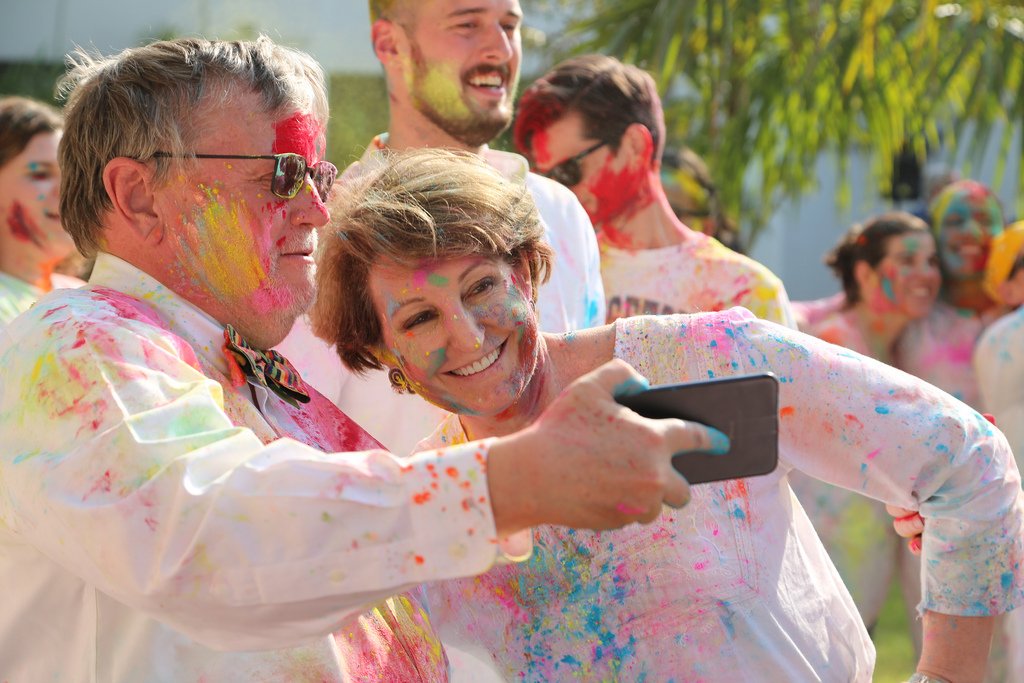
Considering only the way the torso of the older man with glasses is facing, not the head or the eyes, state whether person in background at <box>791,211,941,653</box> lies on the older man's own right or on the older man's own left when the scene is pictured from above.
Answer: on the older man's own left

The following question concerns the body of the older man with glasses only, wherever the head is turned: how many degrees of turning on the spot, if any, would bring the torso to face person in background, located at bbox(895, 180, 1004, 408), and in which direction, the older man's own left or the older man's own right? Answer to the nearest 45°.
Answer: approximately 45° to the older man's own left

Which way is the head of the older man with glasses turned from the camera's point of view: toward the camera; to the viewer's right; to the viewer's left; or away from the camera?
to the viewer's right

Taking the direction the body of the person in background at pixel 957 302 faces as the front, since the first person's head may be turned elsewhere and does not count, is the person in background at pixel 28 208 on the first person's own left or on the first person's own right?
on the first person's own right

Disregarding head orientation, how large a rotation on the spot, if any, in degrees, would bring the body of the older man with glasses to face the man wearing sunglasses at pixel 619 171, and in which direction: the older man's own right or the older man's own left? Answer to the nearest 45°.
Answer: approximately 45° to the older man's own left

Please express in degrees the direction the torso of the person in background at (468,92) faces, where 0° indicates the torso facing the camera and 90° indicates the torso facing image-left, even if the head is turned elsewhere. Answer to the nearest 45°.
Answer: approximately 315°

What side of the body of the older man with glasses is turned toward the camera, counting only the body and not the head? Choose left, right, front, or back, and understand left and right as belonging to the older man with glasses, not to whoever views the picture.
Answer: right

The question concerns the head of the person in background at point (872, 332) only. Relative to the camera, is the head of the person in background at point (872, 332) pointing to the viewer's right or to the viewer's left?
to the viewer's right

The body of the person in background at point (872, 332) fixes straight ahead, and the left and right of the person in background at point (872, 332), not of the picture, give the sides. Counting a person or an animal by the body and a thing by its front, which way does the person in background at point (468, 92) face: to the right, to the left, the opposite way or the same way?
the same way

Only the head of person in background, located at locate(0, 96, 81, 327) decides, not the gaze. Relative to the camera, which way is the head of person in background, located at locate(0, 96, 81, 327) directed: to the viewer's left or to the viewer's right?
to the viewer's right

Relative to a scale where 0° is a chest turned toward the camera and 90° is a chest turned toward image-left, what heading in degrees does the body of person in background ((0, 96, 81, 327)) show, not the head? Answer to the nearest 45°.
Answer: approximately 315°

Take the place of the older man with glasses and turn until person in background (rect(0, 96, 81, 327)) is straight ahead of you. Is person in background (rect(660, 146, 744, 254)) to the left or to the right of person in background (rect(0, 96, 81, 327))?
right

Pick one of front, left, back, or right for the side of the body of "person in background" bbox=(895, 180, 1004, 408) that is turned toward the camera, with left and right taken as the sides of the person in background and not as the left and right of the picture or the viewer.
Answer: front

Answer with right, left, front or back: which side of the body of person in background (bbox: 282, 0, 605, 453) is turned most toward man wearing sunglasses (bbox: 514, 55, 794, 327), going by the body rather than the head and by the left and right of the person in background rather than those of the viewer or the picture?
left

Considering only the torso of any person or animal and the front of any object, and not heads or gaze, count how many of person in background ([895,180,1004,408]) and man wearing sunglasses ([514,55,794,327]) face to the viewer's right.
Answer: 0

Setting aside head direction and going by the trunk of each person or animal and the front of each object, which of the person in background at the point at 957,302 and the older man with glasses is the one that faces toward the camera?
the person in background

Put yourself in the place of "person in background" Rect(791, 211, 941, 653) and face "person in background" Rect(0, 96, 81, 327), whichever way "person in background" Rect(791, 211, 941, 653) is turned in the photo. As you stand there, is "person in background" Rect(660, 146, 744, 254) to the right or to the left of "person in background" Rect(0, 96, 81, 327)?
right

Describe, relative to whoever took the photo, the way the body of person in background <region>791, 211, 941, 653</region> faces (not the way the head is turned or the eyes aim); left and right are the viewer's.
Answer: facing the viewer and to the right of the viewer
